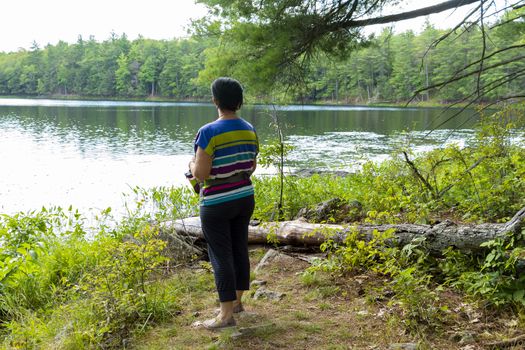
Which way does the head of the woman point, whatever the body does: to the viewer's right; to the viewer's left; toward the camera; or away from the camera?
away from the camera

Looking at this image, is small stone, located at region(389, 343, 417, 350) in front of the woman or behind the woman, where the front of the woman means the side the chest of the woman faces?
behind

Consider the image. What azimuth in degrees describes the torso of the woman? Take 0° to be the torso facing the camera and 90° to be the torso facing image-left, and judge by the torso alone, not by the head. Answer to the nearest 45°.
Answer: approximately 135°

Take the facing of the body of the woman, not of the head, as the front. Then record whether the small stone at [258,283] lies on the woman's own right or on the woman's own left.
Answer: on the woman's own right

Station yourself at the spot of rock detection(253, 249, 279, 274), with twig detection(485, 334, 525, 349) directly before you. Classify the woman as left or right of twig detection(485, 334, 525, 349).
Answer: right

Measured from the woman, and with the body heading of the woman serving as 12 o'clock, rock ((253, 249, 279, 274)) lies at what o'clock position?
The rock is roughly at 2 o'clock from the woman.

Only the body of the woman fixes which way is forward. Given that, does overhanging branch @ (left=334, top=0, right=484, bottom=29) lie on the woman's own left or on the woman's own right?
on the woman's own right
